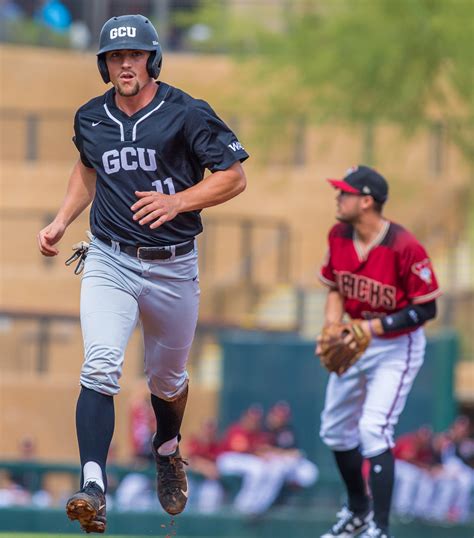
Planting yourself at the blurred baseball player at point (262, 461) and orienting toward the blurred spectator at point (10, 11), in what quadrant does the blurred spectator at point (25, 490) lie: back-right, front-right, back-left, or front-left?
front-left

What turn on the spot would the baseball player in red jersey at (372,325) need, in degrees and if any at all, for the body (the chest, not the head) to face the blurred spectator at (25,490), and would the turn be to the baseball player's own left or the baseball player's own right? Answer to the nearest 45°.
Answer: approximately 90° to the baseball player's own right

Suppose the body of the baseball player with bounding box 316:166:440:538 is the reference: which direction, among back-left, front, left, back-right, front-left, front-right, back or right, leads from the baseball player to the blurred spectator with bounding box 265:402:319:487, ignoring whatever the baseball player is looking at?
back-right

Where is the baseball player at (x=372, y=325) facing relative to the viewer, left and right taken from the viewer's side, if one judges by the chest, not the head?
facing the viewer and to the left of the viewer

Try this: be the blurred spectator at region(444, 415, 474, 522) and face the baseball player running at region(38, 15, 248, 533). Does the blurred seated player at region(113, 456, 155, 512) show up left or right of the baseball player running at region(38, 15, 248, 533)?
right

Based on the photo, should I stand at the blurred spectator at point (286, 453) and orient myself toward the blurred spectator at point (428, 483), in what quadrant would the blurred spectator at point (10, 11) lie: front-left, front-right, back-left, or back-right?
back-left

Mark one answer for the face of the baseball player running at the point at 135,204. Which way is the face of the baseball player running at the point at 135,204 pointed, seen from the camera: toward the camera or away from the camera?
toward the camera

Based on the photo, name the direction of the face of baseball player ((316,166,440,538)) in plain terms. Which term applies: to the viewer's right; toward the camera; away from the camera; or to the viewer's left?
to the viewer's left

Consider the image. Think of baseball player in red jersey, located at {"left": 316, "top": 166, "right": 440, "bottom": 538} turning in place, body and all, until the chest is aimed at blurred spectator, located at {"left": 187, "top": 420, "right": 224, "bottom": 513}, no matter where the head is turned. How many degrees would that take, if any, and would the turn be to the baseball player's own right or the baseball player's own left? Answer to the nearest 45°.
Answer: approximately 135° to the baseball player's own right
